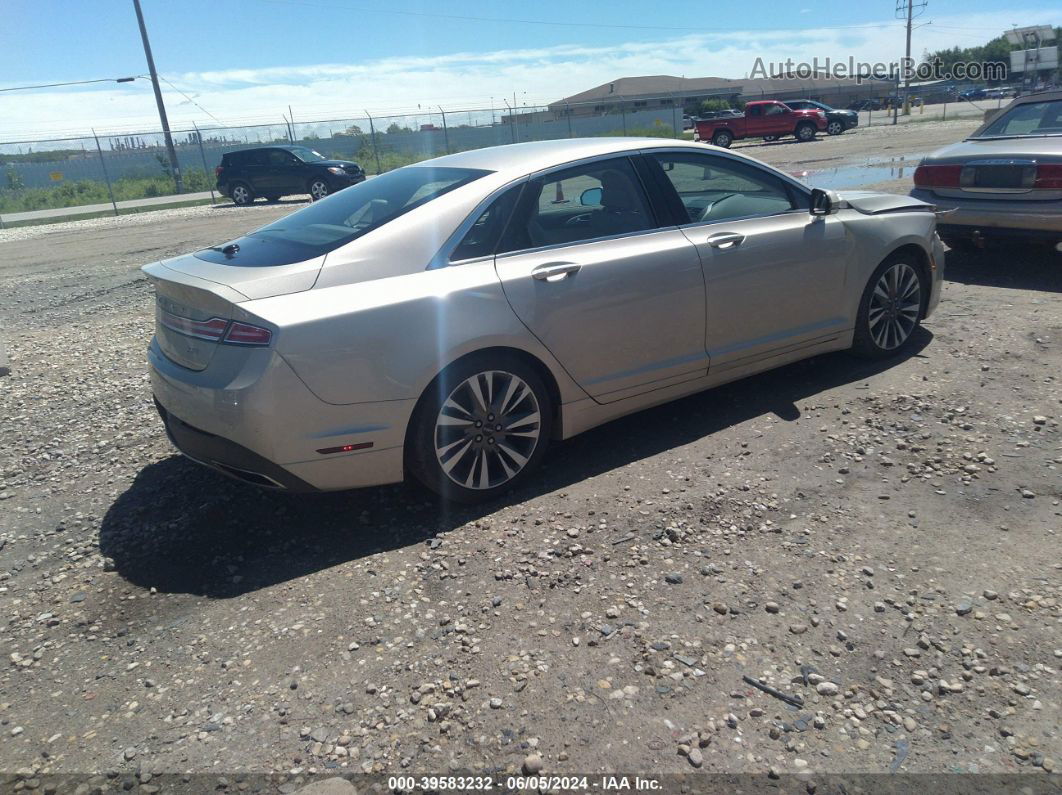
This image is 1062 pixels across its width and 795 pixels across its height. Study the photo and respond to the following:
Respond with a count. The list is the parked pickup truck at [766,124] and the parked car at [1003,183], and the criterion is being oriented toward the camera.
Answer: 0

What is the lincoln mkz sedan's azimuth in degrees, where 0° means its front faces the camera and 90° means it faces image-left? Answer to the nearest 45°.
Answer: approximately 225°

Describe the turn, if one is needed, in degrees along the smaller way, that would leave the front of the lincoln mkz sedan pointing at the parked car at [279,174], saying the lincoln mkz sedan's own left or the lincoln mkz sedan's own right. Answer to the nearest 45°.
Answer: approximately 45° to the lincoln mkz sedan's own left

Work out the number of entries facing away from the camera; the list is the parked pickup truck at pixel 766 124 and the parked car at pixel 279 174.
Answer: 0

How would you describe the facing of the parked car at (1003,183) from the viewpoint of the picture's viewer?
facing away from the viewer and to the right of the viewer

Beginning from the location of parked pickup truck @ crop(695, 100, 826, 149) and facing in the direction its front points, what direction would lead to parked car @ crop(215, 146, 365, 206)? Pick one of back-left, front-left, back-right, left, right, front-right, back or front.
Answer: back-right

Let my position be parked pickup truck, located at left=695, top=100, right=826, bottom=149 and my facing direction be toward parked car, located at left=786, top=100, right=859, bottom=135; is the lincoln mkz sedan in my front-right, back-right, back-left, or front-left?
back-right

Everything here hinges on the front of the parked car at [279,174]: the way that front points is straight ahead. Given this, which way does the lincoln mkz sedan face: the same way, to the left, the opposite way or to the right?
to the left

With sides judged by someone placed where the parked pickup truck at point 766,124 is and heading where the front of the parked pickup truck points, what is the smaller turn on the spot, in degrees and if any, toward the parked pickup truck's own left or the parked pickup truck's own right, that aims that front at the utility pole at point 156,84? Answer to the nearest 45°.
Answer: approximately 135° to the parked pickup truck's own right

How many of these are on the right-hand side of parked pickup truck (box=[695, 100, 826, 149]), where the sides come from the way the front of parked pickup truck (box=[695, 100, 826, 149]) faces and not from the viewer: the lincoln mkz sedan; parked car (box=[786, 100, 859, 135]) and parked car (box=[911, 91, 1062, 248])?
2

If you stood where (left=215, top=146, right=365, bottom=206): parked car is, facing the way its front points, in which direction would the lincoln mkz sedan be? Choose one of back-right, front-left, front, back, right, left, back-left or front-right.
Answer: front-right

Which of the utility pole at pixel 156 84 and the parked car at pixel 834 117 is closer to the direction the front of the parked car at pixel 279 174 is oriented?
the parked car

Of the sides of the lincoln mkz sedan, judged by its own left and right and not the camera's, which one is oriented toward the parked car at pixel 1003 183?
front

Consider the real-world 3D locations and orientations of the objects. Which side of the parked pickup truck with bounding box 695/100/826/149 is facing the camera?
right

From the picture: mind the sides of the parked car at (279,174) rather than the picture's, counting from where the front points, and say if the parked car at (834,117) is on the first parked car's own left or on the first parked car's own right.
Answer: on the first parked car's own left
